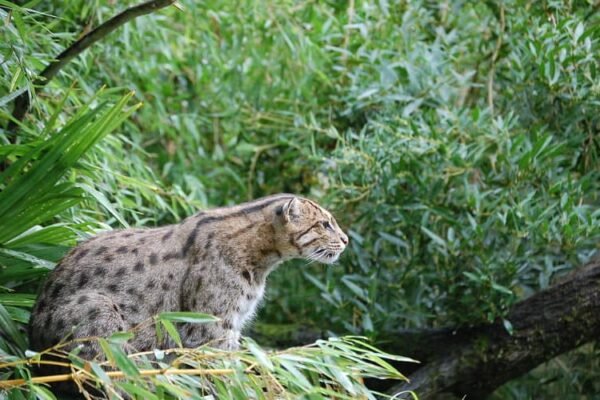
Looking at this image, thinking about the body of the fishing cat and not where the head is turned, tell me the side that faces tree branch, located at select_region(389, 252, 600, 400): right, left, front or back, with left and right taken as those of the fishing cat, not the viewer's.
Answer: front

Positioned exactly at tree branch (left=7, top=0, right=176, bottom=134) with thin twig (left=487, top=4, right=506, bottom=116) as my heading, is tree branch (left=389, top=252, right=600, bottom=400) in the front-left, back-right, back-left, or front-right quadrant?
front-right

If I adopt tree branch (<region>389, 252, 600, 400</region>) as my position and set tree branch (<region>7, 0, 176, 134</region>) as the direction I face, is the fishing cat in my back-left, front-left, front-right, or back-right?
front-left

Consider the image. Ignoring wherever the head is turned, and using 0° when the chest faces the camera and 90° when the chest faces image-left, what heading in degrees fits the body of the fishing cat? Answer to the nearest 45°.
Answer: approximately 270°

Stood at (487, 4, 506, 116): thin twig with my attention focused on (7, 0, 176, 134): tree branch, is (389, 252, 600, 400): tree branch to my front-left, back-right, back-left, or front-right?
front-left

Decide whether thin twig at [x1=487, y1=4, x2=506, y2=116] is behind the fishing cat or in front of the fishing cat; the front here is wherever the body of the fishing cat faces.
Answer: in front
